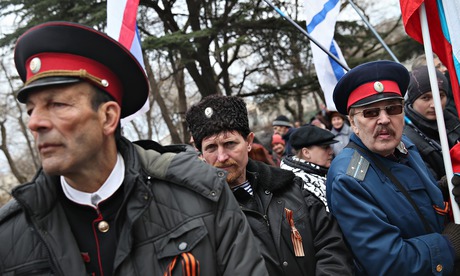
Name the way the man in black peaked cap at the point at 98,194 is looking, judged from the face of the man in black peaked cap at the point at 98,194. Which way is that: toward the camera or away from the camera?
toward the camera

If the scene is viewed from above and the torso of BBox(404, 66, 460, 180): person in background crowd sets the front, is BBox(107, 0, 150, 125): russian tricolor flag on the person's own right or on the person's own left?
on the person's own right

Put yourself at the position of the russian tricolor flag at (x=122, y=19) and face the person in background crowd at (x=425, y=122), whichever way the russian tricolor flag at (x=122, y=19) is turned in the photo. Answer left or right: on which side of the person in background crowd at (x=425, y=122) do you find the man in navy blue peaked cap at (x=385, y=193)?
right

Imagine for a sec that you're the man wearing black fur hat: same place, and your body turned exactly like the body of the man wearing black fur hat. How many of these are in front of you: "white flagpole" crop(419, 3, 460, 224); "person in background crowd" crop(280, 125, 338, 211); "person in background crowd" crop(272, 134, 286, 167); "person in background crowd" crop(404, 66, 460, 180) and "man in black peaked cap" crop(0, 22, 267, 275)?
1

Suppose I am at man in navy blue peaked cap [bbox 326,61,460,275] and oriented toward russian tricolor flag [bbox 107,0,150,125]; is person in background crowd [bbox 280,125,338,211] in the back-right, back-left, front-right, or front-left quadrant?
front-right

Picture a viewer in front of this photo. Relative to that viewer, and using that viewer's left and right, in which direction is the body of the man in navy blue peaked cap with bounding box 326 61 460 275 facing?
facing the viewer and to the right of the viewer

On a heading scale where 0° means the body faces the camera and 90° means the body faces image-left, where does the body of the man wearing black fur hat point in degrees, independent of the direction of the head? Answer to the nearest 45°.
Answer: approximately 45°

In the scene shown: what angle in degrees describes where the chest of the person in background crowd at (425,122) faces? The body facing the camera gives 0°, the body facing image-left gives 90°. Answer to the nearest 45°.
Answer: approximately 315°

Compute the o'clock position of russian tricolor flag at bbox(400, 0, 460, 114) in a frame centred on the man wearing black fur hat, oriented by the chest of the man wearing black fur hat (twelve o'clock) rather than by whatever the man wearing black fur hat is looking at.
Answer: The russian tricolor flag is roughly at 7 o'clock from the man wearing black fur hat.
